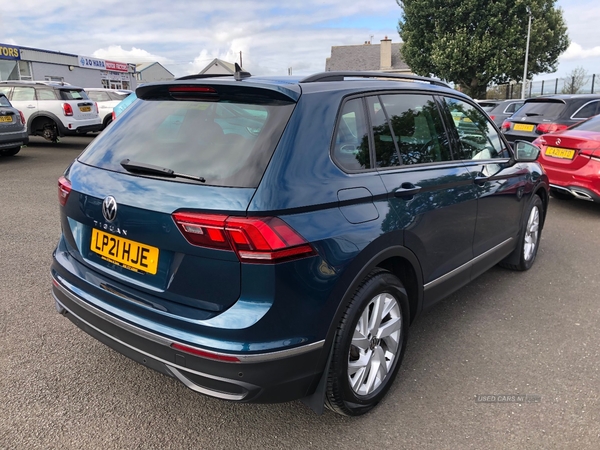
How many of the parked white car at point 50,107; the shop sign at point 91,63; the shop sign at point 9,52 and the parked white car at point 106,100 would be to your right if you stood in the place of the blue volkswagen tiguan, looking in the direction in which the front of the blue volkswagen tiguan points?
0

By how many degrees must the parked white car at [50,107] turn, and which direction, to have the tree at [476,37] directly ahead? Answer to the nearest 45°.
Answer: approximately 135° to its right

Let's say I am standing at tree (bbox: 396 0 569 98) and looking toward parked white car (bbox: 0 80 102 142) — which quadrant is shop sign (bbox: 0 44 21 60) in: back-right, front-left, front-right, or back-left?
front-right

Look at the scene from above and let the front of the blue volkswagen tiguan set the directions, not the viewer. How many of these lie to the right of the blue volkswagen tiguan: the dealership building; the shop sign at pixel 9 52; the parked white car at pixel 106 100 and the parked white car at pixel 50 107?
0

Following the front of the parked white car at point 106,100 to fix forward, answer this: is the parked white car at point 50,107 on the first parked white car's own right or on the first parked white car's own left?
on the first parked white car's own left

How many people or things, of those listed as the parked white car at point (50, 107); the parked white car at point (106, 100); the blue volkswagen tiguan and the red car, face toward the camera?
0

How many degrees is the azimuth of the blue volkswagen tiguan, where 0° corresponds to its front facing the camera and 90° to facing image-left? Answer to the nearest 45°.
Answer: approximately 225°

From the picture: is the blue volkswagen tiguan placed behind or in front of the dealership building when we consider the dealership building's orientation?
in front

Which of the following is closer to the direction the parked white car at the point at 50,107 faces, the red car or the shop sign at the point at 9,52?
the shop sign

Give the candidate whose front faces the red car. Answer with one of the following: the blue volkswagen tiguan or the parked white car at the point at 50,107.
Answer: the blue volkswagen tiguan

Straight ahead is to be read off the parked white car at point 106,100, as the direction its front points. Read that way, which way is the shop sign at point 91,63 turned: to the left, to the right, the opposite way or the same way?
the opposite way

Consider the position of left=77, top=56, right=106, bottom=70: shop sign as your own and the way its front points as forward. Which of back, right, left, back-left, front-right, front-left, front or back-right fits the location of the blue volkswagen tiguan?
front-right

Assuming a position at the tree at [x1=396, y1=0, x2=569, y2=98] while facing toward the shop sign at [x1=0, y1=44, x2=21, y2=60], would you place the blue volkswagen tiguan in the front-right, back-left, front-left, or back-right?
front-left

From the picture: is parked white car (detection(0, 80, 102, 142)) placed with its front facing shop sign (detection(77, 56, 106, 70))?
no

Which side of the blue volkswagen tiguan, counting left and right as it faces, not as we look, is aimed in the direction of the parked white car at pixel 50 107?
left

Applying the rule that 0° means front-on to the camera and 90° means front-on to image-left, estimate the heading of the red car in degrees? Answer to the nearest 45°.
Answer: approximately 225°

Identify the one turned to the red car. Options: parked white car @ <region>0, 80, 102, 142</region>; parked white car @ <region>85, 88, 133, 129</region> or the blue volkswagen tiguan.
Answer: the blue volkswagen tiguan

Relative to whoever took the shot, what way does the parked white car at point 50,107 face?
facing away from the viewer and to the left of the viewer
